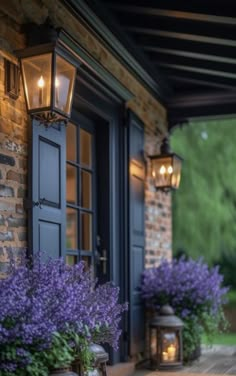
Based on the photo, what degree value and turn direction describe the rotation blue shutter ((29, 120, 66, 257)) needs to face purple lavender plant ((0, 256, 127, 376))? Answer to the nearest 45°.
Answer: approximately 45° to its right

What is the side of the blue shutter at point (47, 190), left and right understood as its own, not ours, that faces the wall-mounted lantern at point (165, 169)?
left

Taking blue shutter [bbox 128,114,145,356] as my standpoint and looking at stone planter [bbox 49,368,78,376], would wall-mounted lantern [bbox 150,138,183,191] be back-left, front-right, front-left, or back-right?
back-left

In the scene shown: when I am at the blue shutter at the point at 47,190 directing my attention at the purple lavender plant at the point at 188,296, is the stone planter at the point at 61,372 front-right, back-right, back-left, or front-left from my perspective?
back-right

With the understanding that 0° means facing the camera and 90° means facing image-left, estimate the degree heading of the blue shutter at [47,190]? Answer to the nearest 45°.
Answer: approximately 315°
